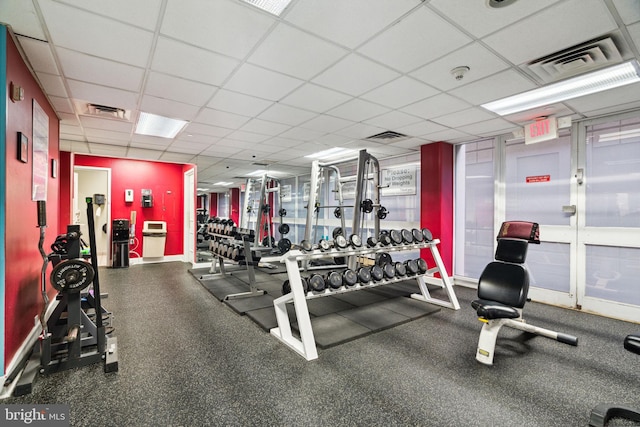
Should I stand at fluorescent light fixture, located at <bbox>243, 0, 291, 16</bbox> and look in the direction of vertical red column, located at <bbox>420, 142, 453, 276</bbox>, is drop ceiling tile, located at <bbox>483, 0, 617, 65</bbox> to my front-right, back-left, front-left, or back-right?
front-right

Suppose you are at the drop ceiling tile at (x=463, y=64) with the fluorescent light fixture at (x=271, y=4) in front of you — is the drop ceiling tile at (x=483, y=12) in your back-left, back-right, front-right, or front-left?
front-left

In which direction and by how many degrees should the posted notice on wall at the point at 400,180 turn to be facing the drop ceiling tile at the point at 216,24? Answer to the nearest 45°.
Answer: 0° — it already faces it

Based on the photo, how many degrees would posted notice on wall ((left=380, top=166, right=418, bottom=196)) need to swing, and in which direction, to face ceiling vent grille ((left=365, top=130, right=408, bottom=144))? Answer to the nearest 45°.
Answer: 0° — it already faces it

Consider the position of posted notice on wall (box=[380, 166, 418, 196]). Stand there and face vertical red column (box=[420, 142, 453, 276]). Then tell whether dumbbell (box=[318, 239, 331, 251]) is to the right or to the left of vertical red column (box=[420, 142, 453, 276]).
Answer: right

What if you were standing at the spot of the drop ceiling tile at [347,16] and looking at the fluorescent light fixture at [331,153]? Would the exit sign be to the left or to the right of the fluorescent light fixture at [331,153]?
right

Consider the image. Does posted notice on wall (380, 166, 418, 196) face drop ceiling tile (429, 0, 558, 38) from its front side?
yes

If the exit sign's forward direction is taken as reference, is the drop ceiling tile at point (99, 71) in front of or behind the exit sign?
in front

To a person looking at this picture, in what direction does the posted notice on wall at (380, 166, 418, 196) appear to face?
facing the viewer

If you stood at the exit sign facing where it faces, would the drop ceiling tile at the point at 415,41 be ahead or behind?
ahead

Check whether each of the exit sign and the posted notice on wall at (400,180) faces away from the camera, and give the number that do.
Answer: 0

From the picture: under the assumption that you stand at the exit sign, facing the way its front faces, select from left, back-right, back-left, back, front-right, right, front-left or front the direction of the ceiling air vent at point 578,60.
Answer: front-left

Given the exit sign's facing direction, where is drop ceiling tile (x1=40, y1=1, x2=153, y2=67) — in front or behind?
in front

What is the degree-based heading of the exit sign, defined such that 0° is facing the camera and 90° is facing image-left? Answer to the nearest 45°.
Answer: approximately 45°

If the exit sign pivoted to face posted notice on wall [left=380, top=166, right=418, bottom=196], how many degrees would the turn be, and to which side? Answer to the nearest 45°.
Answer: approximately 90° to its right
